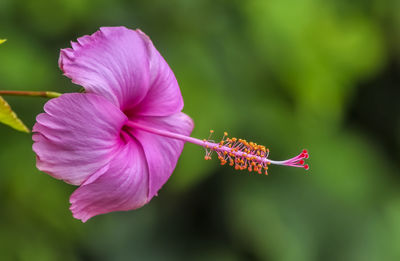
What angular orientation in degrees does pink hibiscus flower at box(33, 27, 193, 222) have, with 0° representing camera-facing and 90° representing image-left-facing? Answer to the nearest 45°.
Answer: approximately 315°
